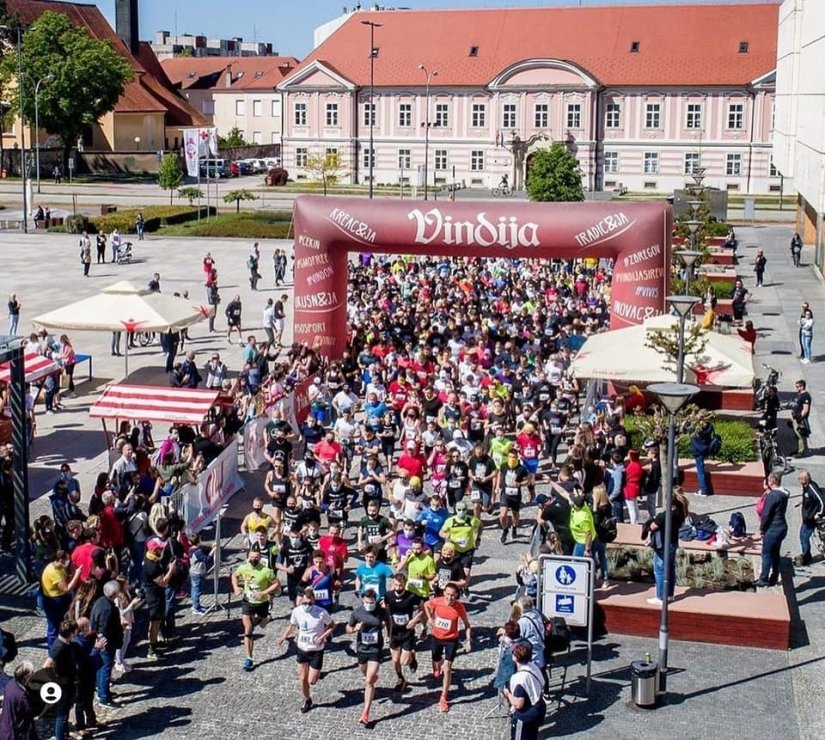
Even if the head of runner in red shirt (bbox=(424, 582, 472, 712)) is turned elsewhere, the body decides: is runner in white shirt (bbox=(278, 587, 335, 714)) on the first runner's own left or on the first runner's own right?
on the first runner's own right

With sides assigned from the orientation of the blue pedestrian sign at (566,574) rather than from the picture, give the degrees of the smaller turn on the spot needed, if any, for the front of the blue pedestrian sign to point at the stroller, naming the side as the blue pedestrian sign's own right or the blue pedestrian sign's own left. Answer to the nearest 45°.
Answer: approximately 135° to the blue pedestrian sign's own right

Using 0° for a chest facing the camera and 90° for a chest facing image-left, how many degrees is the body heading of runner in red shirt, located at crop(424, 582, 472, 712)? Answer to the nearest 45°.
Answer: approximately 0°

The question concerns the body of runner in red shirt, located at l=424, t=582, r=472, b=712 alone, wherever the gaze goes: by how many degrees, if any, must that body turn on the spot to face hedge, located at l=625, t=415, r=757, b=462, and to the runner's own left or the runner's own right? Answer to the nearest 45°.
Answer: approximately 135° to the runner's own left

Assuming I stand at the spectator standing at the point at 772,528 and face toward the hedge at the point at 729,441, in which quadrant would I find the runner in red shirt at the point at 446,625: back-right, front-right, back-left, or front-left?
back-left

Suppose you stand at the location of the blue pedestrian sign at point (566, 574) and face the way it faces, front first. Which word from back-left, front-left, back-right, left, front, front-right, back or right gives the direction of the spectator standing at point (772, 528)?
back-left

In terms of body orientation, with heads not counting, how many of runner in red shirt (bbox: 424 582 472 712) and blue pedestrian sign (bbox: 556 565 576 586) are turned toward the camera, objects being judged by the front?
2

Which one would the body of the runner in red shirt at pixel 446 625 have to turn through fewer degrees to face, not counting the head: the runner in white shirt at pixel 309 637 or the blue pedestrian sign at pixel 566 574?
the runner in white shirt

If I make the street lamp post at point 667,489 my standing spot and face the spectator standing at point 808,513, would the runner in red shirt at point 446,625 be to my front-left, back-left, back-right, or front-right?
back-left

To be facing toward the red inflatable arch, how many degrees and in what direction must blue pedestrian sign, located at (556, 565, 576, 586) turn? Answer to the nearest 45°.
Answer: approximately 180°
